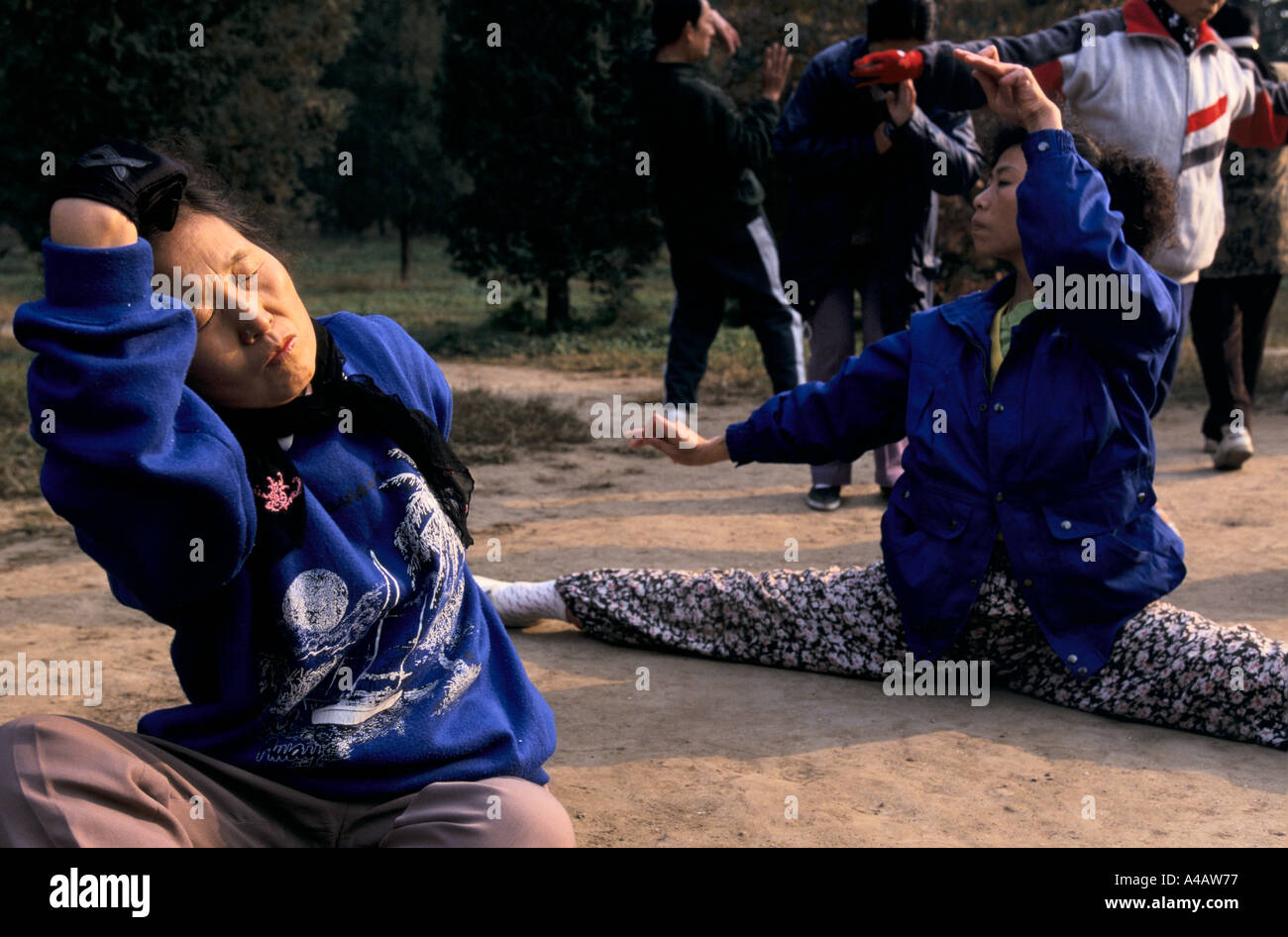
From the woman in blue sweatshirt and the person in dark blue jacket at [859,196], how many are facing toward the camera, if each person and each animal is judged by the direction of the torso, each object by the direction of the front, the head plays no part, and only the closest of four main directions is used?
2

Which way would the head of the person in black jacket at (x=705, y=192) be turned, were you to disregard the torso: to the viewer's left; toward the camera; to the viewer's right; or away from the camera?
to the viewer's right

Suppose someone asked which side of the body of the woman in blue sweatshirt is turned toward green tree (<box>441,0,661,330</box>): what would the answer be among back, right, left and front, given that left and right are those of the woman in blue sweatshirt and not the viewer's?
back

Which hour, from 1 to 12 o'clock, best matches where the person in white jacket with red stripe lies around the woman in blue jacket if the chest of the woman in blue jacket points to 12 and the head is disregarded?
The person in white jacket with red stripe is roughly at 5 o'clock from the woman in blue jacket.

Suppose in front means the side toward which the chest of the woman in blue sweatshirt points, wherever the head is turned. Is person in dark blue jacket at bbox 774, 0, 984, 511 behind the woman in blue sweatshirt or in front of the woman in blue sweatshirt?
behind

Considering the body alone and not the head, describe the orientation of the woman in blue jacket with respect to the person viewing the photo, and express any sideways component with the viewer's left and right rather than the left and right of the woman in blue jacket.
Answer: facing the viewer and to the left of the viewer

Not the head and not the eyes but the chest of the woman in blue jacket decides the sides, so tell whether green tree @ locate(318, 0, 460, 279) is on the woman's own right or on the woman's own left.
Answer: on the woman's own right

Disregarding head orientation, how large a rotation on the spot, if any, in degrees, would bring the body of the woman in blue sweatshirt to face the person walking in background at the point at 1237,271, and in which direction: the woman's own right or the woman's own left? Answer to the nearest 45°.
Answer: approximately 135° to the woman's own left

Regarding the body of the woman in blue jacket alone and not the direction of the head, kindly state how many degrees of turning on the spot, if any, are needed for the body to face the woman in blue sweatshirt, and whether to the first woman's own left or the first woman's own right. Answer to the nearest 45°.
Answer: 0° — they already face them

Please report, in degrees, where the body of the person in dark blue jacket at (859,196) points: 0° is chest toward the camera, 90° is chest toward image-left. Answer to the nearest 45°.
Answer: approximately 0°

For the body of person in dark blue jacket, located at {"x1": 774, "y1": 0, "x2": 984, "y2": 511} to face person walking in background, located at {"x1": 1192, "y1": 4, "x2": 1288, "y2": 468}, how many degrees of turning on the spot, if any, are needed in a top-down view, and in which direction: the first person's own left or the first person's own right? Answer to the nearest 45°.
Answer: approximately 135° to the first person's own left
